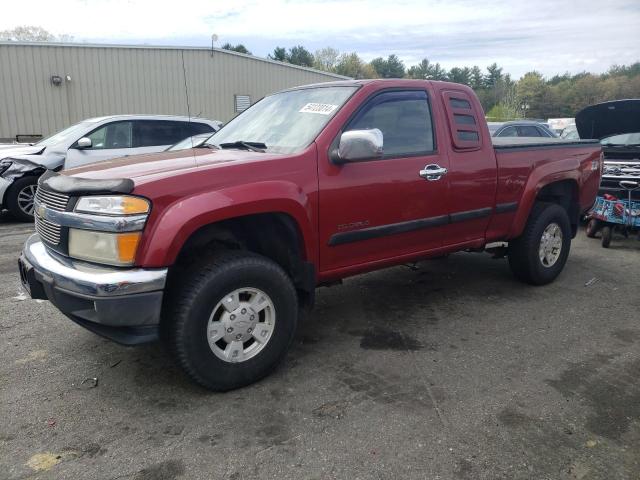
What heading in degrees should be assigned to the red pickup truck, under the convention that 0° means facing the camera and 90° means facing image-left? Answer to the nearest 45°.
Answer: approximately 45°

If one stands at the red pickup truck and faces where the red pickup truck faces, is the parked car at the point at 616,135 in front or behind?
behind

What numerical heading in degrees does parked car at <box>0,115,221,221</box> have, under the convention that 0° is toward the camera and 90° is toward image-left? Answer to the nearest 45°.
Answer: approximately 45°

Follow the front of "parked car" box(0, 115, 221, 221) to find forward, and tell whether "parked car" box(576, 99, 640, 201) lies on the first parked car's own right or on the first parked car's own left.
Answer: on the first parked car's own left

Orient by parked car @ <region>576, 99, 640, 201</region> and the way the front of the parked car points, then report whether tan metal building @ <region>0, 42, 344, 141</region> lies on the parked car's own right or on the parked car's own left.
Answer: on the parked car's own right
